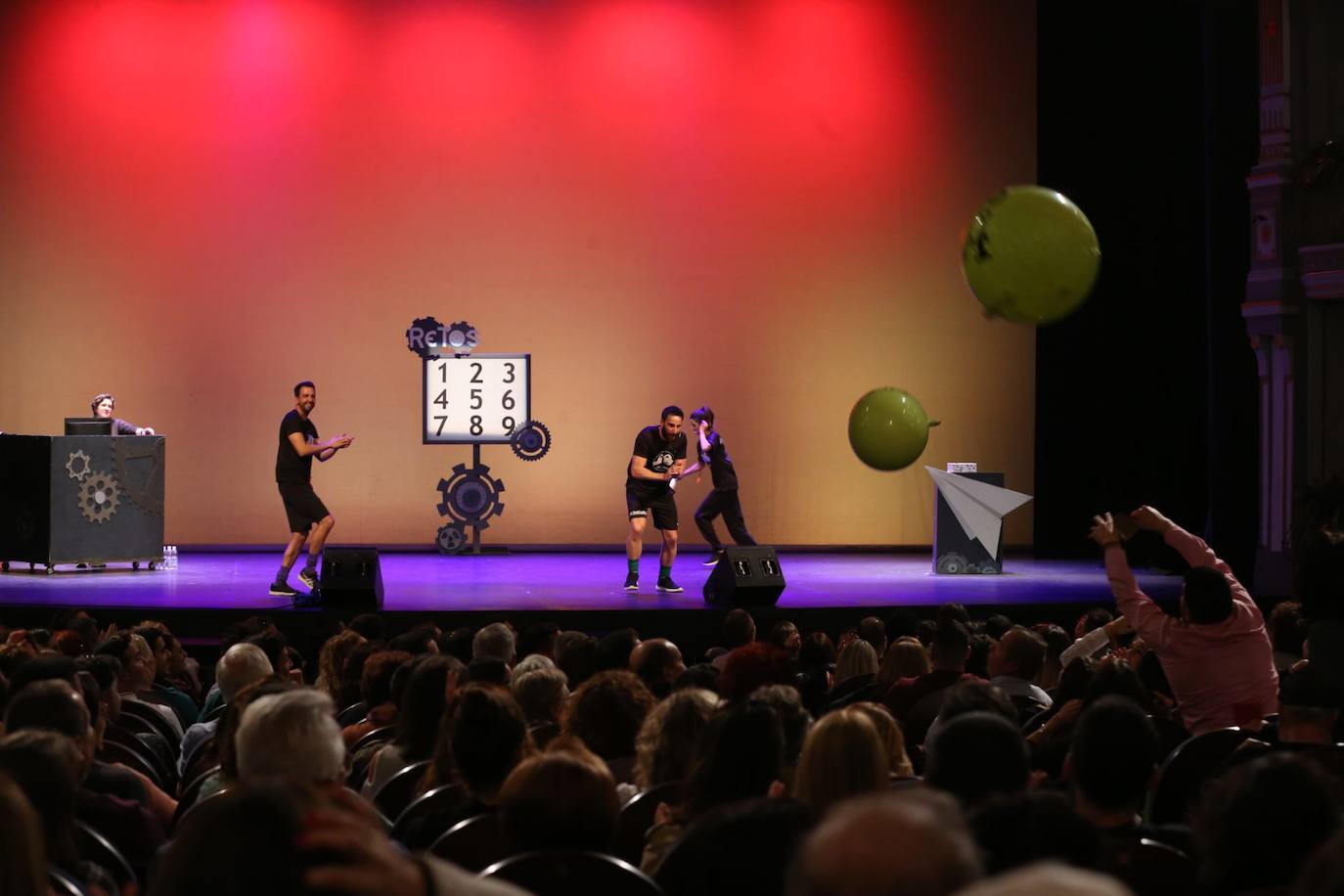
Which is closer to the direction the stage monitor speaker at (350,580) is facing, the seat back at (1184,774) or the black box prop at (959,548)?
the black box prop

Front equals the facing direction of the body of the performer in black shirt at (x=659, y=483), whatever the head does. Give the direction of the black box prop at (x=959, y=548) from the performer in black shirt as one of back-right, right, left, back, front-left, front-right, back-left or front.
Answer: left

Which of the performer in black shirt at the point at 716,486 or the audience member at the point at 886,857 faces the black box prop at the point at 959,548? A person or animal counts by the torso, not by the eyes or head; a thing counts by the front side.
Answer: the audience member

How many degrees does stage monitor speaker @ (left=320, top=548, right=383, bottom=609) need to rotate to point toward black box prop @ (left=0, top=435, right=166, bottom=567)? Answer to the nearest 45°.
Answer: approximately 45° to its left

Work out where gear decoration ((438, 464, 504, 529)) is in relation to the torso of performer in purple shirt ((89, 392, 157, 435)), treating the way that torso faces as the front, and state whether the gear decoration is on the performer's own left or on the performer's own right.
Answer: on the performer's own left

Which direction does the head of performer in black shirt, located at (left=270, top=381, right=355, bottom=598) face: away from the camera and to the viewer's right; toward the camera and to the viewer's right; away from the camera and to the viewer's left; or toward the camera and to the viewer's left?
toward the camera and to the viewer's right

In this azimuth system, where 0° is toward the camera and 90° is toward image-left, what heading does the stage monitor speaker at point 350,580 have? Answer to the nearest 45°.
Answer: approximately 180°

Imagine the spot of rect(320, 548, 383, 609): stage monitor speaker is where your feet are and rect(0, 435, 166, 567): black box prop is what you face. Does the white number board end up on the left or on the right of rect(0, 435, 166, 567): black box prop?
right

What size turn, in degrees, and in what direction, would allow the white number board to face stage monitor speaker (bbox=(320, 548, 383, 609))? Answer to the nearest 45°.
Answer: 0° — it already faces it

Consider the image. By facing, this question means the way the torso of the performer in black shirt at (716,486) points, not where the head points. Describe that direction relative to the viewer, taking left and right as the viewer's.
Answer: facing to the left of the viewer

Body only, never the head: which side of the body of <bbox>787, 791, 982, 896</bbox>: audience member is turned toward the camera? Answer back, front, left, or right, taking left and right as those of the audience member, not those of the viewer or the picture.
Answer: back

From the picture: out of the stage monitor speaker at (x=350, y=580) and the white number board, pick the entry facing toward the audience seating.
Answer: the white number board

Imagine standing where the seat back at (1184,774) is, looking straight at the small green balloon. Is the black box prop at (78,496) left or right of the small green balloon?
left

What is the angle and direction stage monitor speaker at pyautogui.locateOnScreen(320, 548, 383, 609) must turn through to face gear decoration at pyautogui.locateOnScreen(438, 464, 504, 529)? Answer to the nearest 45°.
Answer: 0° — it already faces it
